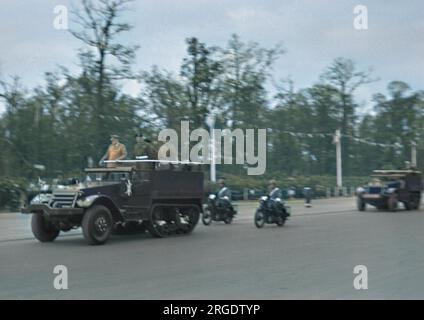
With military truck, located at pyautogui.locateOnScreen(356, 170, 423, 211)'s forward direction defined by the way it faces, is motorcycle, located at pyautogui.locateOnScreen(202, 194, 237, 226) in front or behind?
in front

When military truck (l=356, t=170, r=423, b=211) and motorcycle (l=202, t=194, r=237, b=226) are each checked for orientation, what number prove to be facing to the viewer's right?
0

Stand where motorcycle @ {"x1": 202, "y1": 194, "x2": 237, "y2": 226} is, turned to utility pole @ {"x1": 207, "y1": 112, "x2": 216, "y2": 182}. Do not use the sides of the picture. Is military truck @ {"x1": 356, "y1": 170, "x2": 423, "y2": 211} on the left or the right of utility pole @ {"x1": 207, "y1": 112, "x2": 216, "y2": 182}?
right

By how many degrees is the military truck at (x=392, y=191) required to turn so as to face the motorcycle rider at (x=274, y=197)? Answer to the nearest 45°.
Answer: approximately 45° to its left

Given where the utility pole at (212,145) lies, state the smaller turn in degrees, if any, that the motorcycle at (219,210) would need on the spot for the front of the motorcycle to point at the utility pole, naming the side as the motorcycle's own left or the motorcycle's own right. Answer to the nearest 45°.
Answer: approximately 135° to the motorcycle's own right

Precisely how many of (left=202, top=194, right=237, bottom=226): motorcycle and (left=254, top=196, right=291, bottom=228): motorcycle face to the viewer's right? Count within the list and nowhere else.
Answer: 0

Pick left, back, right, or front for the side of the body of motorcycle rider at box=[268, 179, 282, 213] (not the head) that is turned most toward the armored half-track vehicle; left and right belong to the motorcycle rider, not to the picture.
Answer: front

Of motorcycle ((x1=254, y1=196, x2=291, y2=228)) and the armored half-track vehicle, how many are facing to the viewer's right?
0

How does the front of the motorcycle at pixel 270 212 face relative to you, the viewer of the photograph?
facing the viewer and to the left of the viewer

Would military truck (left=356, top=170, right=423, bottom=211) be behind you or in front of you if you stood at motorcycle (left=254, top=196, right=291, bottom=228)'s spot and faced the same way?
behind

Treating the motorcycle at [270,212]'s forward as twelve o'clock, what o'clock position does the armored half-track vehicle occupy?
The armored half-track vehicle is roughly at 12 o'clock from the motorcycle.

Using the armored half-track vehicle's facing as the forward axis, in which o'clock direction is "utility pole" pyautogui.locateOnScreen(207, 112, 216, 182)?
The utility pole is roughly at 5 o'clock from the armored half-track vehicle.
